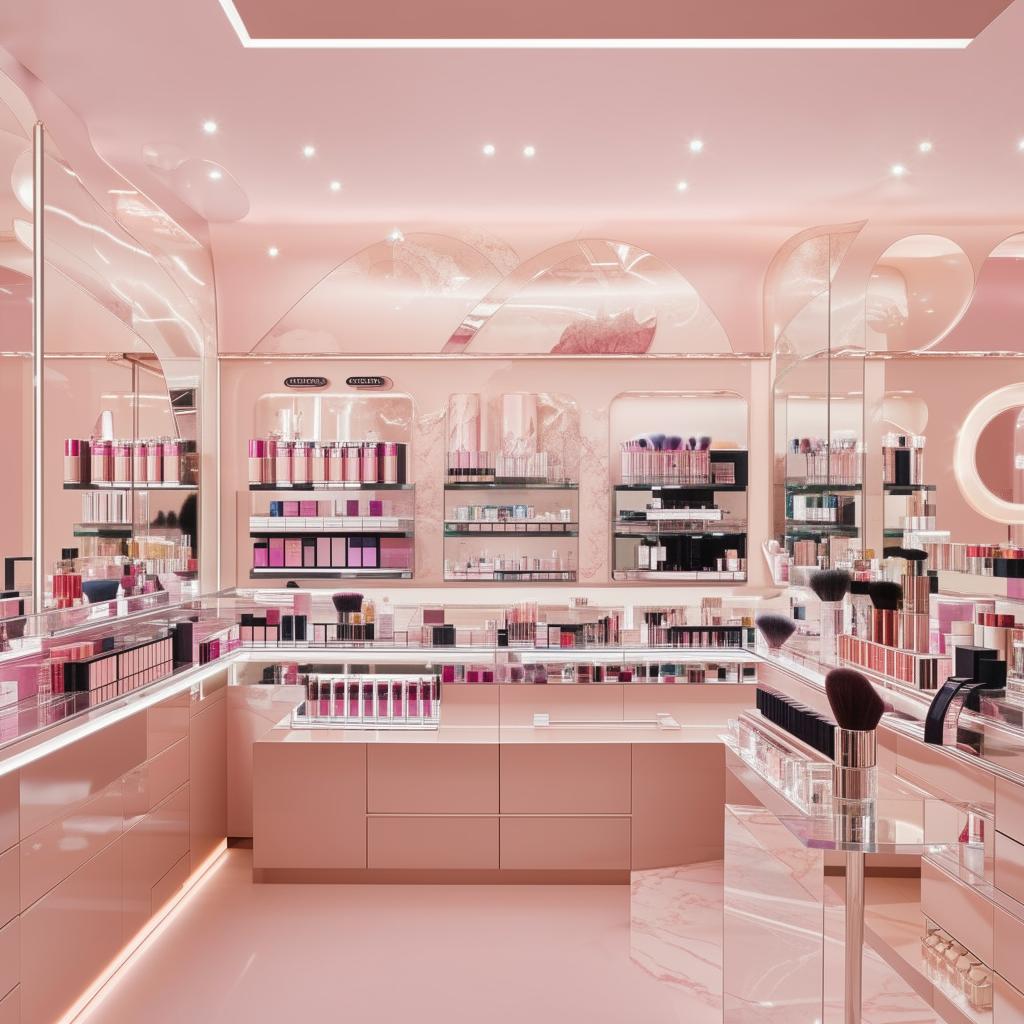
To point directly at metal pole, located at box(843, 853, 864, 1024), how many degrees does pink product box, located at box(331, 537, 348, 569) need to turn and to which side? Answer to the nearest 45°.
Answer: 0° — it already faces it

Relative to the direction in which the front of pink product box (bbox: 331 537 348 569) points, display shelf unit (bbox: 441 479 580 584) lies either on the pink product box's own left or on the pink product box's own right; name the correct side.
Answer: on the pink product box's own left

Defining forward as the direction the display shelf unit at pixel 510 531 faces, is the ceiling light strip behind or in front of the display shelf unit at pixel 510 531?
in front

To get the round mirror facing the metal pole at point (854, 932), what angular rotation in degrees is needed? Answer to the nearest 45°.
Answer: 0° — it already faces it

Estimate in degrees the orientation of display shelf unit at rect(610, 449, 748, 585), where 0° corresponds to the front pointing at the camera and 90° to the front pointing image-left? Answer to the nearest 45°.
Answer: approximately 0°

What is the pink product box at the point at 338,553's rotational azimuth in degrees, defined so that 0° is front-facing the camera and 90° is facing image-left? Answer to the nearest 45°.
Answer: approximately 0°

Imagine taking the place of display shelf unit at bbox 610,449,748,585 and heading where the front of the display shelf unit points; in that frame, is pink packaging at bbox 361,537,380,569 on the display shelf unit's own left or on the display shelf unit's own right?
on the display shelf unit's own right
